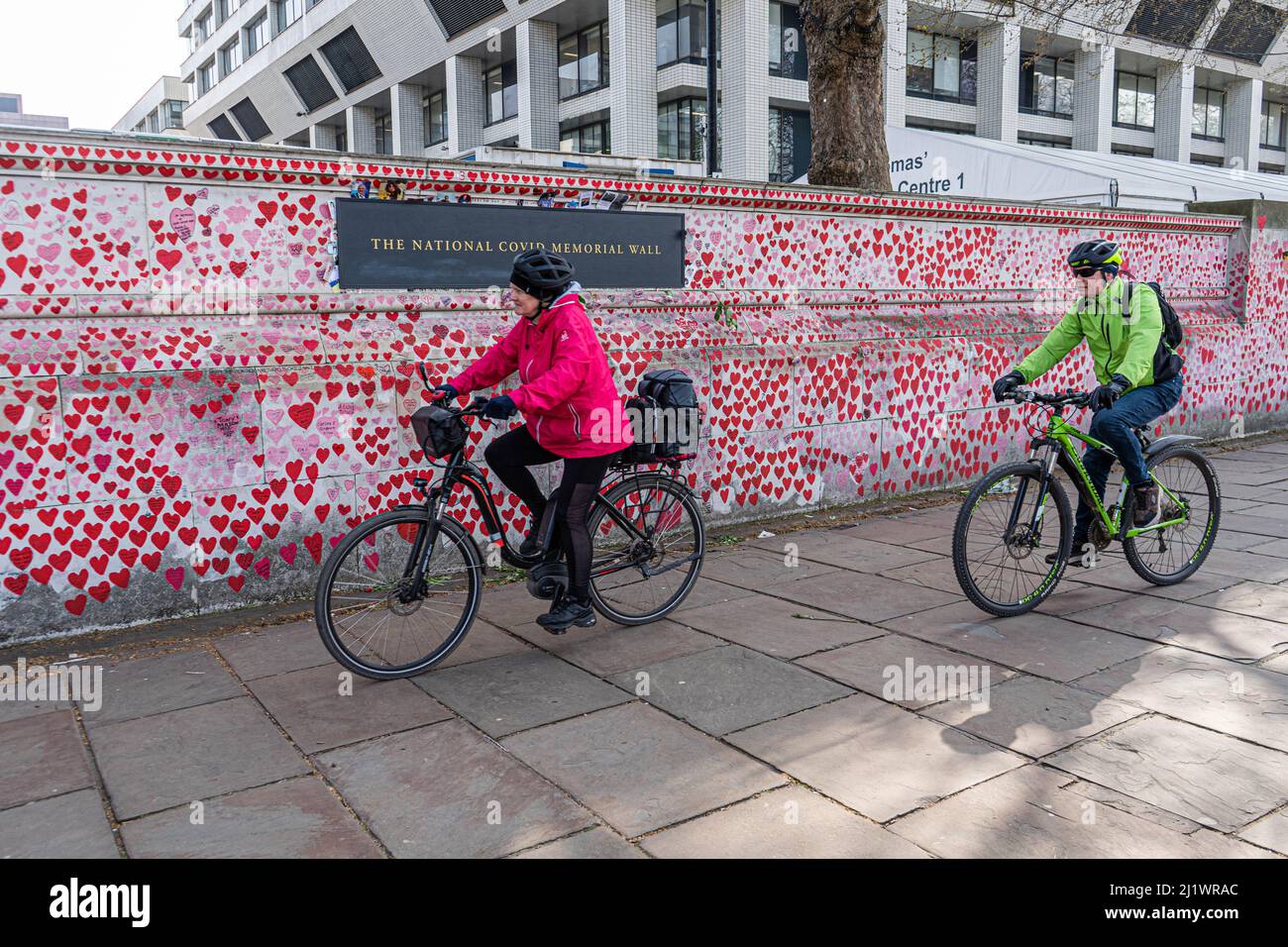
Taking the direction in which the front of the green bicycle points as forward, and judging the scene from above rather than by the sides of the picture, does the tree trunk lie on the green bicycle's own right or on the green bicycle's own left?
on the green bicycle's own right

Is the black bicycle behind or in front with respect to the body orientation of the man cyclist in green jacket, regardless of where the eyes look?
in front

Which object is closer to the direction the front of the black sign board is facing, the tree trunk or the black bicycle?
the black bicycle

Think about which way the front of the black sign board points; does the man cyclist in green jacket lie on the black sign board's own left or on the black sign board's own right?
on the black sign board's own left

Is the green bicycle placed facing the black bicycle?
yes

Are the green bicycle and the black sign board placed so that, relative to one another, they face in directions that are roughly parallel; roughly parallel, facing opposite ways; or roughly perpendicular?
roughly perpendicular

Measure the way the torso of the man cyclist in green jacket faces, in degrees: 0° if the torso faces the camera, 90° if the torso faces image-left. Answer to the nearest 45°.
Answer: approximately 45°

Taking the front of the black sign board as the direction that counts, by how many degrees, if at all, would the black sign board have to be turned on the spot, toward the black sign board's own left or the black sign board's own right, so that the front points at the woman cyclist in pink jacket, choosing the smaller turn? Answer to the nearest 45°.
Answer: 0° — it already faces them

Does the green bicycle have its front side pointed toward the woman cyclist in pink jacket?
yes

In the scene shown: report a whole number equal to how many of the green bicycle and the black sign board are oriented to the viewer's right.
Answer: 0
